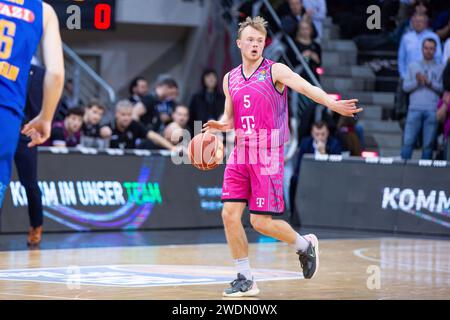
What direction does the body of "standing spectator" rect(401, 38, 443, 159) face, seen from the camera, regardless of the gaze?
toward the camera

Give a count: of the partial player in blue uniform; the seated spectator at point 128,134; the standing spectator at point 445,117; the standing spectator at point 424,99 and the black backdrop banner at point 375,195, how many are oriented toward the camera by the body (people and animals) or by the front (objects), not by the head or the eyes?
4

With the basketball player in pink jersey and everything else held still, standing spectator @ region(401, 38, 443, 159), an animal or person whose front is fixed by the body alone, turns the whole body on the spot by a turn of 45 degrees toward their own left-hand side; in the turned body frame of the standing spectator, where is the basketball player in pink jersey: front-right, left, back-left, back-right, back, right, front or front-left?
front-right

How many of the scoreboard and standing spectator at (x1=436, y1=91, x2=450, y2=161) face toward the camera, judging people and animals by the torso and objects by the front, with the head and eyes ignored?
2

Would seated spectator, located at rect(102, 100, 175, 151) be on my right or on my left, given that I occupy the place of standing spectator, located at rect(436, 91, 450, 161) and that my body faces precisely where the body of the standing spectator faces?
on my right

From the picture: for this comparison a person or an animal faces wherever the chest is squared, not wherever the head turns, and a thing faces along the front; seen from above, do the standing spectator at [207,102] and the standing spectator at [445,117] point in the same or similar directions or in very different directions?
same or similar directions

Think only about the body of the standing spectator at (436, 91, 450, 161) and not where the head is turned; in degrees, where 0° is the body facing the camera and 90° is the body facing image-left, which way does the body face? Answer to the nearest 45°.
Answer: approximately 0°

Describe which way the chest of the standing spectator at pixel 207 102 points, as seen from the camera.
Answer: toward the camera

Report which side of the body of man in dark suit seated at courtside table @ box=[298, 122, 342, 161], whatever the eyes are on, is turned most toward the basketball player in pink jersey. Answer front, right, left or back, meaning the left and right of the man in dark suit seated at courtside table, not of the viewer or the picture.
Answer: front

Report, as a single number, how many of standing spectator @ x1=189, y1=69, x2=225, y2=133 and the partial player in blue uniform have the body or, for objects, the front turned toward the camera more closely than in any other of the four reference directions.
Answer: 1

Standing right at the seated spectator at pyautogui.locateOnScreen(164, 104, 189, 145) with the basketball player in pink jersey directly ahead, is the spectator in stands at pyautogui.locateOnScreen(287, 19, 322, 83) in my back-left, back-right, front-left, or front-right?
back-left

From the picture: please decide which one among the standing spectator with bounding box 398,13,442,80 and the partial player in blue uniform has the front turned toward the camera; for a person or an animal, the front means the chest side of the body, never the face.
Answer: the standing spectator
